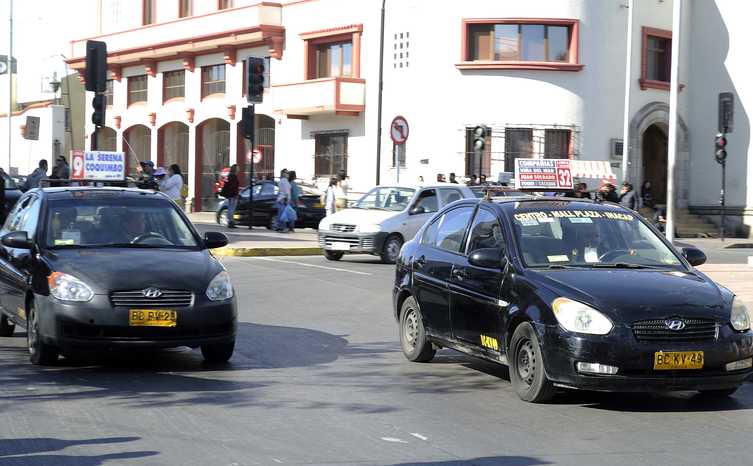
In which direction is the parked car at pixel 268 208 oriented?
to the viewer's left

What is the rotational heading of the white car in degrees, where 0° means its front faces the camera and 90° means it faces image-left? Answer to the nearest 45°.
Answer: approximately 45°

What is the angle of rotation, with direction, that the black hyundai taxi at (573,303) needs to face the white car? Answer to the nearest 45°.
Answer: approximately 135° to its left

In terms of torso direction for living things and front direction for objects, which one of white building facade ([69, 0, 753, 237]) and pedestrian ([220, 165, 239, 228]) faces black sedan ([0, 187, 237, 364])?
the white building facade

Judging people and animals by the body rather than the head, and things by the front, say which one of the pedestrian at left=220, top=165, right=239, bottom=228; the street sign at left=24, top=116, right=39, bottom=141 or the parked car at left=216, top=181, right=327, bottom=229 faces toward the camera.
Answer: the street sign
